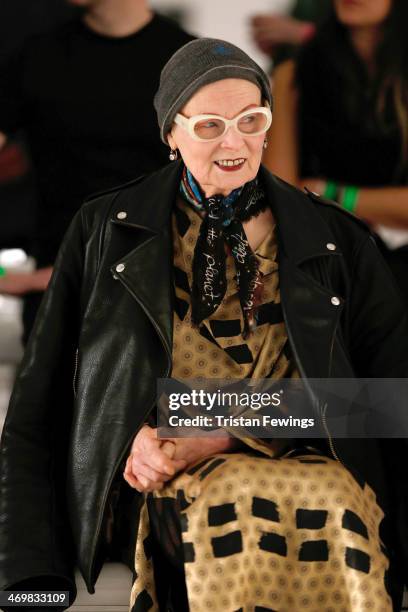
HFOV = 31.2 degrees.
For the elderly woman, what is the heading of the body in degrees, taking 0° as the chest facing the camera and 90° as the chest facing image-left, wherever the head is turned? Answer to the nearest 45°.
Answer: approximately 0°
